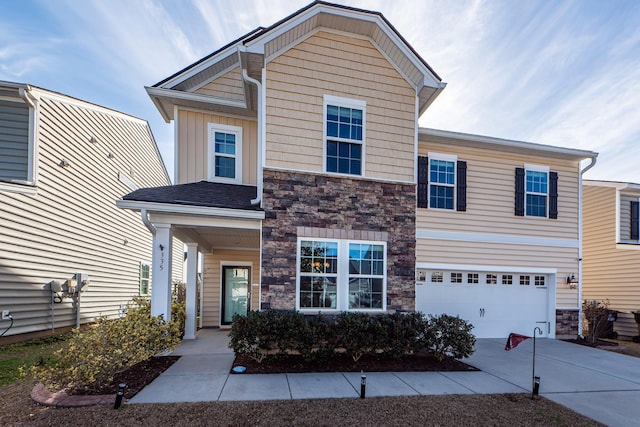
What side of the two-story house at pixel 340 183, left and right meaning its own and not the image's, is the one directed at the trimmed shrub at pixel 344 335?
front

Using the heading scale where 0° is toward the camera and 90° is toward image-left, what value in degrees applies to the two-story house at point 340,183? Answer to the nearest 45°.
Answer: approximately 0°

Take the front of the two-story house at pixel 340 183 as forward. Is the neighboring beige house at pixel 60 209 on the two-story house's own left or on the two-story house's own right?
on the two-story house's own right

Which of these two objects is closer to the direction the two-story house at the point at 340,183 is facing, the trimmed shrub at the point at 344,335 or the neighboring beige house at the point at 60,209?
the trimmed shrub
